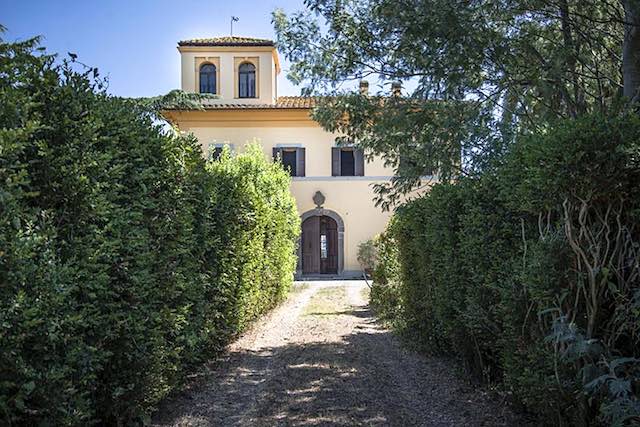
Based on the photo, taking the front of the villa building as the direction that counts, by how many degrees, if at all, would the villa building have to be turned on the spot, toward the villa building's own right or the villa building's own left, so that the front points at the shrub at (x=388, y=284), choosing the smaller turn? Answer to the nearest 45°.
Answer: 0° — it already faces it

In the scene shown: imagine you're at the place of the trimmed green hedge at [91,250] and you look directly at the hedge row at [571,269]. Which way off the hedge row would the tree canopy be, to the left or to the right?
left

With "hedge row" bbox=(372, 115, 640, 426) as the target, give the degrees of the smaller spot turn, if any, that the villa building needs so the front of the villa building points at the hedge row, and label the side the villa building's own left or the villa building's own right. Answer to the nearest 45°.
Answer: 0° — it already faces it

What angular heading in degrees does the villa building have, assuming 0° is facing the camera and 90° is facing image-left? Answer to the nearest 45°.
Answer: approximately 0°

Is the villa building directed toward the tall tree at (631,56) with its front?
yes

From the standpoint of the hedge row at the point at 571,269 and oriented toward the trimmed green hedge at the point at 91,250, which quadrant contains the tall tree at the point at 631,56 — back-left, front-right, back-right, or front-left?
back-right
